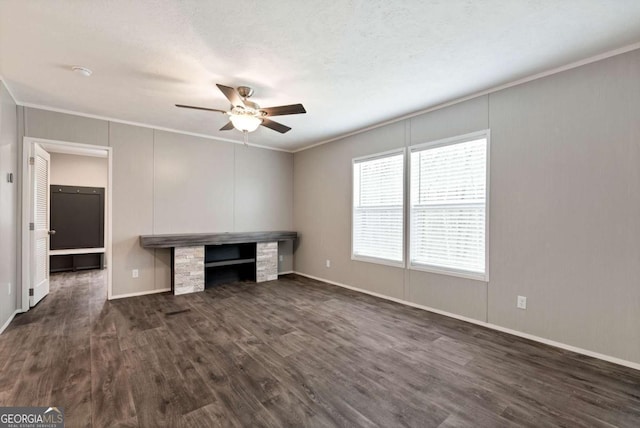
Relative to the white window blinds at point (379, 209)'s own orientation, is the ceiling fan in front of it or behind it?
in front

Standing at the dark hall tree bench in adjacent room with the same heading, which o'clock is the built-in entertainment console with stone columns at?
The built-in entertainment console with stone columns is roughly at 11 o'clock from the dark hall tree bench in adjacent room.

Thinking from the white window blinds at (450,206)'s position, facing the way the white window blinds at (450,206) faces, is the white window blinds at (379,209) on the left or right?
on its right

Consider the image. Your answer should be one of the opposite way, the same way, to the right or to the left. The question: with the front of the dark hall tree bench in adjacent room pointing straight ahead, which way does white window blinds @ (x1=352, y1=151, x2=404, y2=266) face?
to the right

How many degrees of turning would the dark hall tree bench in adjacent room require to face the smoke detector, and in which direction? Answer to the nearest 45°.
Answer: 0° — it already faces it

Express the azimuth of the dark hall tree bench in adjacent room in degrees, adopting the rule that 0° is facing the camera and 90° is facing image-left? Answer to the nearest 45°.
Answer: approximately 0°

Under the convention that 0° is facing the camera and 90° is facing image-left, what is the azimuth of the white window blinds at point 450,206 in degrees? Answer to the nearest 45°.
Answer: approximately 45°

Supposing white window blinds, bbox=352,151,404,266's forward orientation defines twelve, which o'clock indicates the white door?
The white door is roughly at 1 o'clock from the white window blinds.

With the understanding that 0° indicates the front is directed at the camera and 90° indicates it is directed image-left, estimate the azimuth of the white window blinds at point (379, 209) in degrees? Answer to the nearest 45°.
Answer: approximately 45°

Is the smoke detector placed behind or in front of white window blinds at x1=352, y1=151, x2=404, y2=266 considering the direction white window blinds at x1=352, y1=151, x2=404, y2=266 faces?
in front

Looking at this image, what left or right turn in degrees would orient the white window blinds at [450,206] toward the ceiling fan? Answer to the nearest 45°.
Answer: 0° — it already faces it

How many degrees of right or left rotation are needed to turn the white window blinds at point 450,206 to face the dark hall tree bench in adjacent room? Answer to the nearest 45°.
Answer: approximately 45° to its right

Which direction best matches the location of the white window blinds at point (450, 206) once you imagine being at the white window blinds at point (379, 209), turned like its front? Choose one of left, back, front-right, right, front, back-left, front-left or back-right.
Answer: left
